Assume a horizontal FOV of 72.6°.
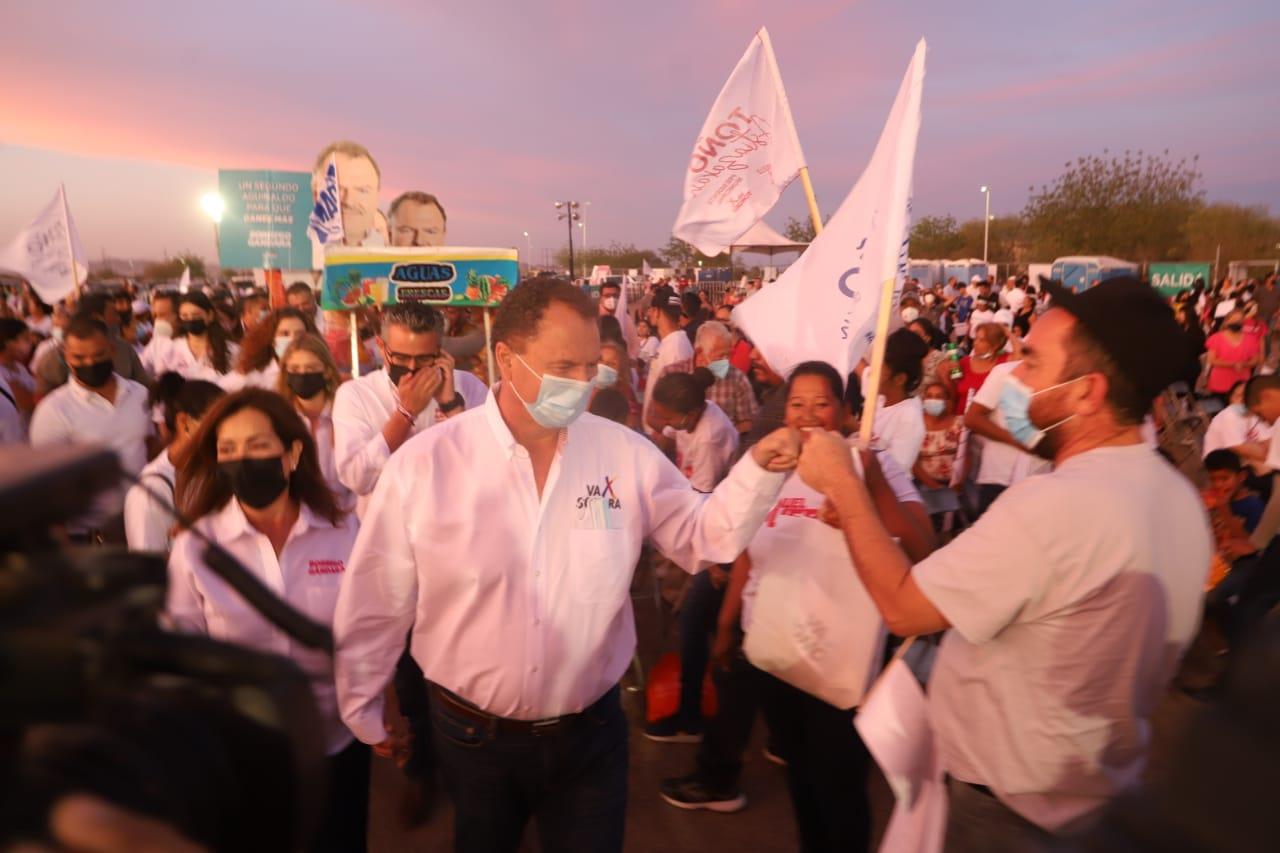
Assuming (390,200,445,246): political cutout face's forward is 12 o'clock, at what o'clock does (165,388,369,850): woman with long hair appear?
The woman with long hair is roughly at 12 o'clock from the political cutout face.

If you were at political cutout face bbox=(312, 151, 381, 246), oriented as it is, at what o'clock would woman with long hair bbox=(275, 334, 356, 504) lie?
The woman with long hair is roughly at 12 o'clock from the political cutout face.

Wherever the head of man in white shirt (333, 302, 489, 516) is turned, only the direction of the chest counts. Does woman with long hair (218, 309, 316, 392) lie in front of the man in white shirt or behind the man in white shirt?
behind

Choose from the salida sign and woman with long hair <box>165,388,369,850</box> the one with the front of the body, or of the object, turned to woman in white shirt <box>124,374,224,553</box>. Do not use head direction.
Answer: the salida sign
